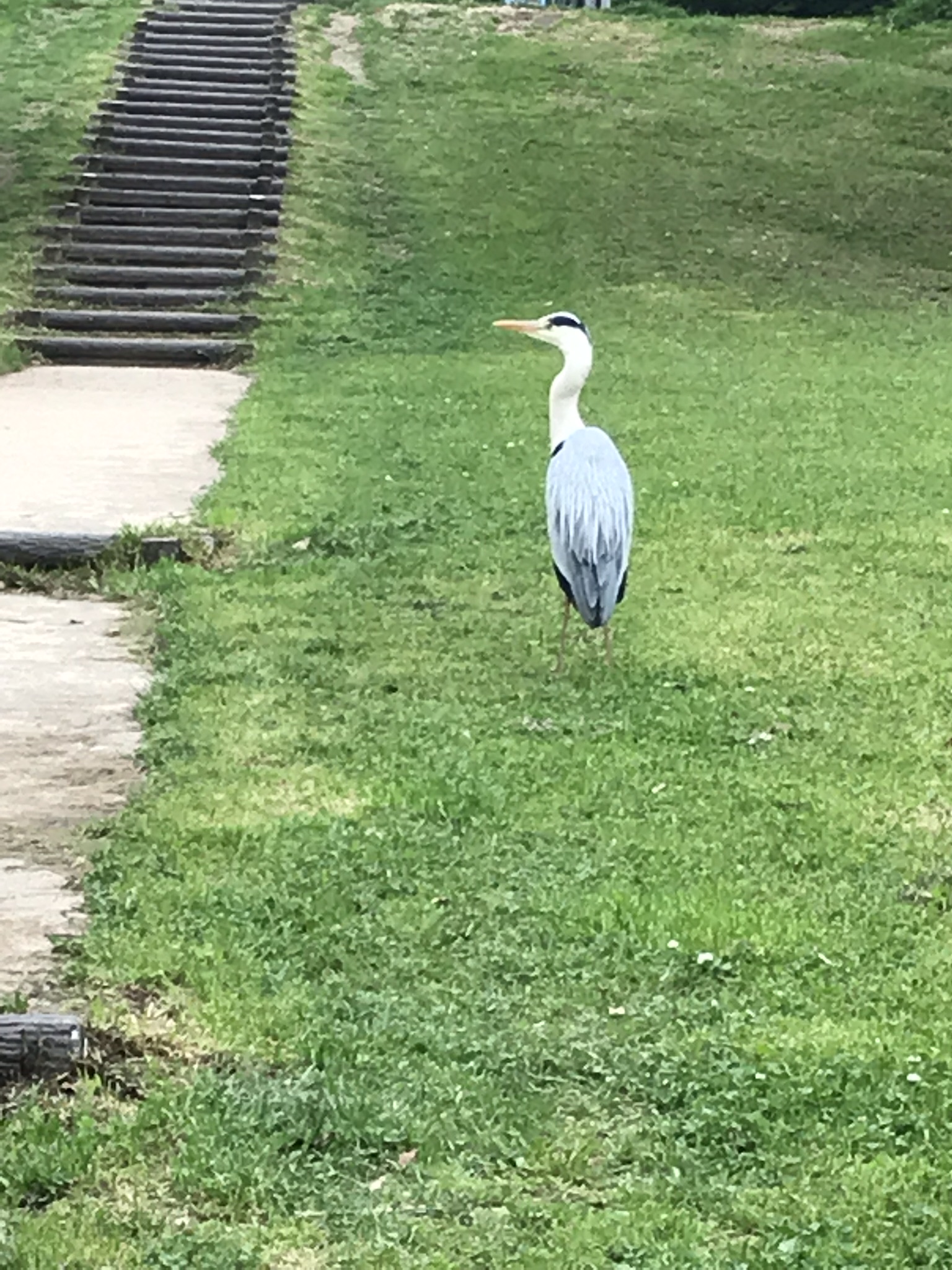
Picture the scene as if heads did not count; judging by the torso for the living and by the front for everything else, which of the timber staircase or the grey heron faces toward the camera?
the timber staircase

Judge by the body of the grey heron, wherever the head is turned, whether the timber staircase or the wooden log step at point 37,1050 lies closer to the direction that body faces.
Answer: the timber staircase

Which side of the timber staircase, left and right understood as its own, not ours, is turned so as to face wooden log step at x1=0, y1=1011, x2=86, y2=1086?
front

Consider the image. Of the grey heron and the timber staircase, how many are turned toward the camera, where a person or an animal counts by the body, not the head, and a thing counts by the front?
1

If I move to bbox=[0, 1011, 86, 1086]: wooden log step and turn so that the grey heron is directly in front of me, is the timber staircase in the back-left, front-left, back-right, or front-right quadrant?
front-left

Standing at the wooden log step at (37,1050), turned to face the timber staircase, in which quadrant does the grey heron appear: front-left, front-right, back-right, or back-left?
front-right

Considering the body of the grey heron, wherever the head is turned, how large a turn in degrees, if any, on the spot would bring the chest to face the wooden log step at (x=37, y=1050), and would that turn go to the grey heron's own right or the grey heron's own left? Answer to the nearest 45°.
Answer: approximately 135° to the grey heron's own left

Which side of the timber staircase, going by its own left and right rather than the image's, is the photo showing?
front

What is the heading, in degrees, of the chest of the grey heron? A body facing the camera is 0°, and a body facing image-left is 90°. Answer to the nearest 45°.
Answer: approximately 135°

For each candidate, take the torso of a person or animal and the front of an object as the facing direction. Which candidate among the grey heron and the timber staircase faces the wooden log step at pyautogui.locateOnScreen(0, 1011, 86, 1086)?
the timber staircase

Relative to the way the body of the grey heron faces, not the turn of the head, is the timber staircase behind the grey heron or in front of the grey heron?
in front

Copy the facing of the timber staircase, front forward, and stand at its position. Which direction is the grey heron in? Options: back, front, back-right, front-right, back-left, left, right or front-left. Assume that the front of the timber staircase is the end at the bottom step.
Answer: front
